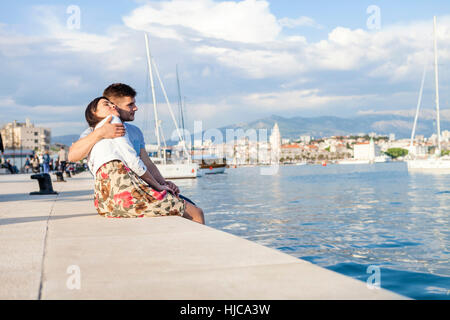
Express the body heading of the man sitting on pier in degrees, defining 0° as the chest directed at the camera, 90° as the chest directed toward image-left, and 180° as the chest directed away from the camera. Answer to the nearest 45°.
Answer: approximately 270°

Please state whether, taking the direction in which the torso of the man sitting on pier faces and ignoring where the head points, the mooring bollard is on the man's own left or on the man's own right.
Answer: on the man's own left
